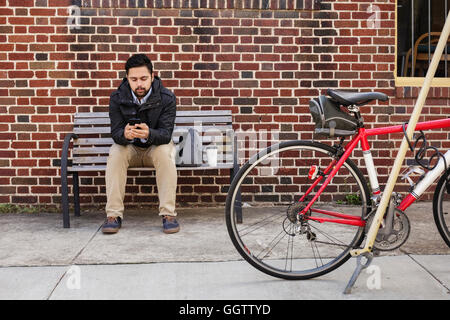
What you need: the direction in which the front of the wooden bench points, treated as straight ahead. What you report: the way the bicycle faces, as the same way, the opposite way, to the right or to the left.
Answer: to the left

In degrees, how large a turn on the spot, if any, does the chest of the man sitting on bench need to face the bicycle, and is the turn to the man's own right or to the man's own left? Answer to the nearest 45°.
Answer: approximately 45° to the man's own left

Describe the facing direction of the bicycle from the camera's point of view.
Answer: facing to the right of the viewer

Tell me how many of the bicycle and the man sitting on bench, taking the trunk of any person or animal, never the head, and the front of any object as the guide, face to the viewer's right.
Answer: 1

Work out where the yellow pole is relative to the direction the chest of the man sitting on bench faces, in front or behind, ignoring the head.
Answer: in front

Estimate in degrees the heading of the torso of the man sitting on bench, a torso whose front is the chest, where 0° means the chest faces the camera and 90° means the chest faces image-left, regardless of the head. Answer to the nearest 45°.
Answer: approximately 0°

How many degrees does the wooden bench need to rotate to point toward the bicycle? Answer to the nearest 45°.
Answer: approximately 45° to its left

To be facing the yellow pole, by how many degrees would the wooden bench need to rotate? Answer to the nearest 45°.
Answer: approximately 45° to its left
